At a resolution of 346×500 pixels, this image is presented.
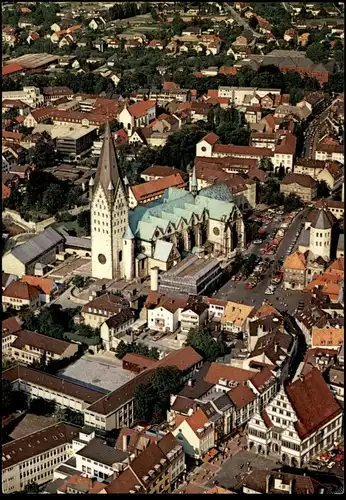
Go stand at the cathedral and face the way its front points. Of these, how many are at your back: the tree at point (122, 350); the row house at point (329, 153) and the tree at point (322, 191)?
2

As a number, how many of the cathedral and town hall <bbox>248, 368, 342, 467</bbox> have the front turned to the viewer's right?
0

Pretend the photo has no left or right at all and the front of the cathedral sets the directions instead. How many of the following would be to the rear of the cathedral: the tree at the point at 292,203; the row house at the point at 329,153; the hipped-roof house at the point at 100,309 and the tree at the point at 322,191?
3

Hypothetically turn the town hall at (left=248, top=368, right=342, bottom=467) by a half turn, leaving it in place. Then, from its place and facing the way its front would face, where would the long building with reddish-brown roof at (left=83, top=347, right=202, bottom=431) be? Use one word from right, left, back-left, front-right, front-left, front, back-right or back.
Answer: back-left

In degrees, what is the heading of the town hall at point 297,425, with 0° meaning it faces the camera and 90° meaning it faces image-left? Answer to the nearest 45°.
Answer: approximately 45°

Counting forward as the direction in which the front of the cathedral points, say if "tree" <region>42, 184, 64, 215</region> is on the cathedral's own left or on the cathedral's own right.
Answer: on the cathedral's own right

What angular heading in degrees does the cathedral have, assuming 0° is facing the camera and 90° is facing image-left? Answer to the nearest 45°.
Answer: approximately 45°

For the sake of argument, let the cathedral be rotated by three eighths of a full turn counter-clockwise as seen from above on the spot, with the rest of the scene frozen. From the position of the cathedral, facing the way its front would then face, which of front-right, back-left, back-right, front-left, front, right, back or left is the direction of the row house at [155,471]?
right

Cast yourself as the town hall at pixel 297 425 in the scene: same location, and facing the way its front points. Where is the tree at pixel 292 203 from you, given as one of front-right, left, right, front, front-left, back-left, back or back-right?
back-right

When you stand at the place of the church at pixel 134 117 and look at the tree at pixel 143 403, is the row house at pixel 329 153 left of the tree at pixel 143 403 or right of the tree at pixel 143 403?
left

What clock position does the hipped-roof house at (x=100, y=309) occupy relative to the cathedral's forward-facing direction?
The hipped-roof house is roughly at 11 o'clock from the cathedral.

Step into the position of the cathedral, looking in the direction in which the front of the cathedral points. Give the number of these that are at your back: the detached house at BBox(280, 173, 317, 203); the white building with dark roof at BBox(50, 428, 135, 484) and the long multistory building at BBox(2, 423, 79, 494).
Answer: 1

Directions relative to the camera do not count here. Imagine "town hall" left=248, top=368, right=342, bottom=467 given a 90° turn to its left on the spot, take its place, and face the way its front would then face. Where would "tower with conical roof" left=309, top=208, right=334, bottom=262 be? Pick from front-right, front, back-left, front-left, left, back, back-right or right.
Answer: back-left

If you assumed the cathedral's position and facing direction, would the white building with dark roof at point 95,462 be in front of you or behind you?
in front

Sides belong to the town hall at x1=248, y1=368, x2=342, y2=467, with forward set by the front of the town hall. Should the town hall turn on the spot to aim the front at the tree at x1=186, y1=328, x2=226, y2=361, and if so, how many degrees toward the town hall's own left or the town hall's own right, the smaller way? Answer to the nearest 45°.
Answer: approximately 90° to the town hall's own right

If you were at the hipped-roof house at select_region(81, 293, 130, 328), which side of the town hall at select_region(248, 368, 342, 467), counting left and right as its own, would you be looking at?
right

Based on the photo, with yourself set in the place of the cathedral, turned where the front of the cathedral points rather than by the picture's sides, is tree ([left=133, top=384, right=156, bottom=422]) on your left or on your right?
on your left

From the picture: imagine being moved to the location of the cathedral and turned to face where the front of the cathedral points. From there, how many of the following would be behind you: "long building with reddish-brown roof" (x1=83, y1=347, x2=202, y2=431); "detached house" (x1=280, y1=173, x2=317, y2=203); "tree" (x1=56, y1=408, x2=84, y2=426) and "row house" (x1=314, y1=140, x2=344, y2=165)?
2

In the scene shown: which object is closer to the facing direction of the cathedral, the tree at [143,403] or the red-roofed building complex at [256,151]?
the tree

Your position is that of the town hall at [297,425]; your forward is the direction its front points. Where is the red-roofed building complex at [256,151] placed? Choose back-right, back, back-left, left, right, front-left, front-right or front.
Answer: back-right
